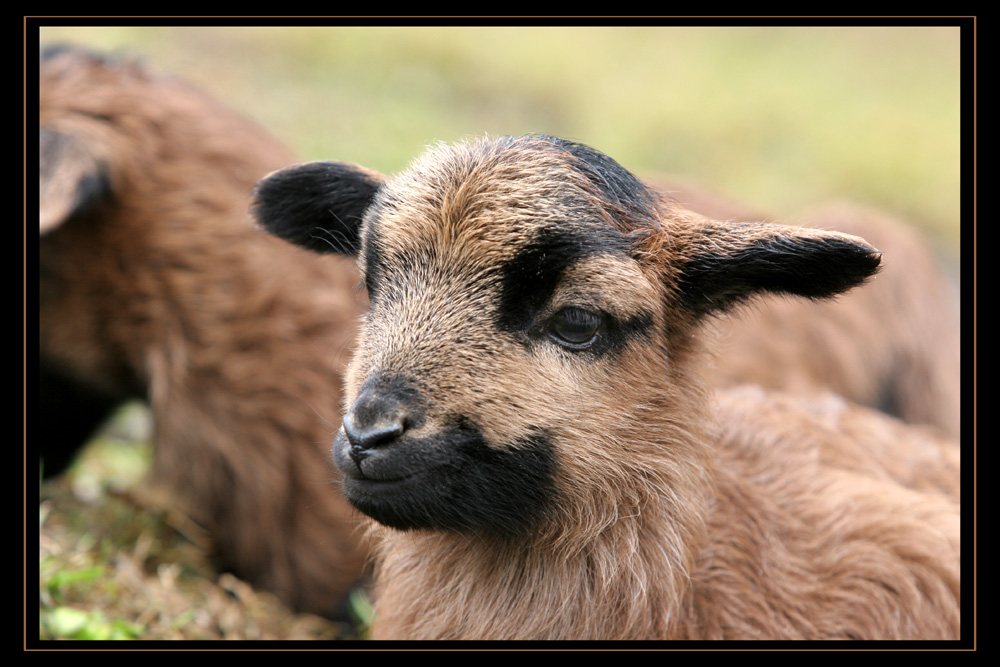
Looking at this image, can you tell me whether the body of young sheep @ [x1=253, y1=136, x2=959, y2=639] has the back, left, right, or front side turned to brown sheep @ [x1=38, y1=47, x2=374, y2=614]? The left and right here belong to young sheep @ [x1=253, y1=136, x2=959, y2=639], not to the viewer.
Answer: right

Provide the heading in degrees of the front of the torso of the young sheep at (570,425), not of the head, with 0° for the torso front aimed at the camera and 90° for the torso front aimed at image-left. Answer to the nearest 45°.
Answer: approximately 45°

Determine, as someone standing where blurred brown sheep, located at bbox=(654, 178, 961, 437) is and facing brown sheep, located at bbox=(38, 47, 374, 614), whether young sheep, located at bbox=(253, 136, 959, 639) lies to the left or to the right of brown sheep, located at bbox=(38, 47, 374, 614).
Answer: left

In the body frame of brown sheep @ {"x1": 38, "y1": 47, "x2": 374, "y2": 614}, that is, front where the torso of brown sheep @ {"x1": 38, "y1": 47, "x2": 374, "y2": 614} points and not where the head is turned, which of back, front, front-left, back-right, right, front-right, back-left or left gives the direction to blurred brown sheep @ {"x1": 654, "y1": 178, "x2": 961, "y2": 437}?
back

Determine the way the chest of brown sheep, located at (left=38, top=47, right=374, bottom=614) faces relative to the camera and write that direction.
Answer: to the viewer's left

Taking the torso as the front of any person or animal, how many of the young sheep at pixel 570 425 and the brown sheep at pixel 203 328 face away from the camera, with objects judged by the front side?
0

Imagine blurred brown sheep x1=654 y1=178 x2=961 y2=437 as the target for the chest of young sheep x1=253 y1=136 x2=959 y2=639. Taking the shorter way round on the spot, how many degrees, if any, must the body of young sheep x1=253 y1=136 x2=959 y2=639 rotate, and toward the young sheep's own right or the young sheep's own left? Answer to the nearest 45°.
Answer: approximately 180°

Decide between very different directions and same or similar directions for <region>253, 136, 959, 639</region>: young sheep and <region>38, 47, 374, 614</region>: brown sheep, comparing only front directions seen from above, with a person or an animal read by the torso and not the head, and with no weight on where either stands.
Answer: same or similar directions
